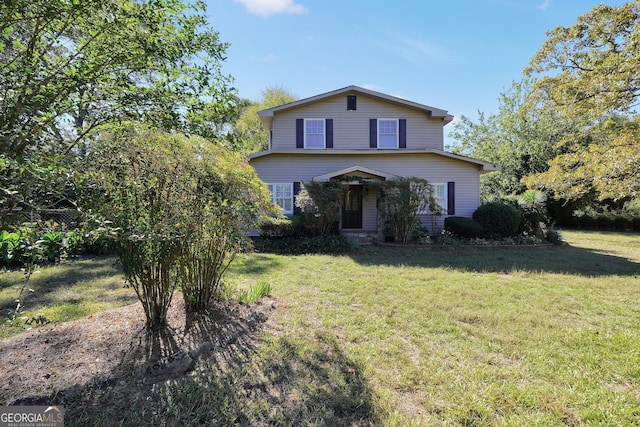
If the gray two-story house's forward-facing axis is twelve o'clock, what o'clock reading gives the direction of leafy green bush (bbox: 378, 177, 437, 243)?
The leafy green bush is roughly at 11 o'clock from the gray two-story house.

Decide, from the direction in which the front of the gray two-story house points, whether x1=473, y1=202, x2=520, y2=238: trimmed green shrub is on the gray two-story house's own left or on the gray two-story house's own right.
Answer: on the gray two-story house's own left

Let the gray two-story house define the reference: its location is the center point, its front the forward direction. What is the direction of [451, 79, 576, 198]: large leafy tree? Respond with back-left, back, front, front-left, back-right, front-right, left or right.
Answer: back-left

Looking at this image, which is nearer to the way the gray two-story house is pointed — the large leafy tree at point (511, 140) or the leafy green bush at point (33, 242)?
the leafy green bush

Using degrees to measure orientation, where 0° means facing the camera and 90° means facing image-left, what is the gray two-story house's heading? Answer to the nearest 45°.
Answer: approximately 0°

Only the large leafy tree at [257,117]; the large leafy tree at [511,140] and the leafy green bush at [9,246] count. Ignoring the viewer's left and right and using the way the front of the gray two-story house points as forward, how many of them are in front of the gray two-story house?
1

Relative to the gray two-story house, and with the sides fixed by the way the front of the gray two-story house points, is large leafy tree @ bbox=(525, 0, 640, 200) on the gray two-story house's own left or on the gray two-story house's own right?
on the gray two-story house's own left

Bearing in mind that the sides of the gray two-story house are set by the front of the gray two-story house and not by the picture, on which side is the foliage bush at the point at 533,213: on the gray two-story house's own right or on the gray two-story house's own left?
on the gray two-story house's own left
